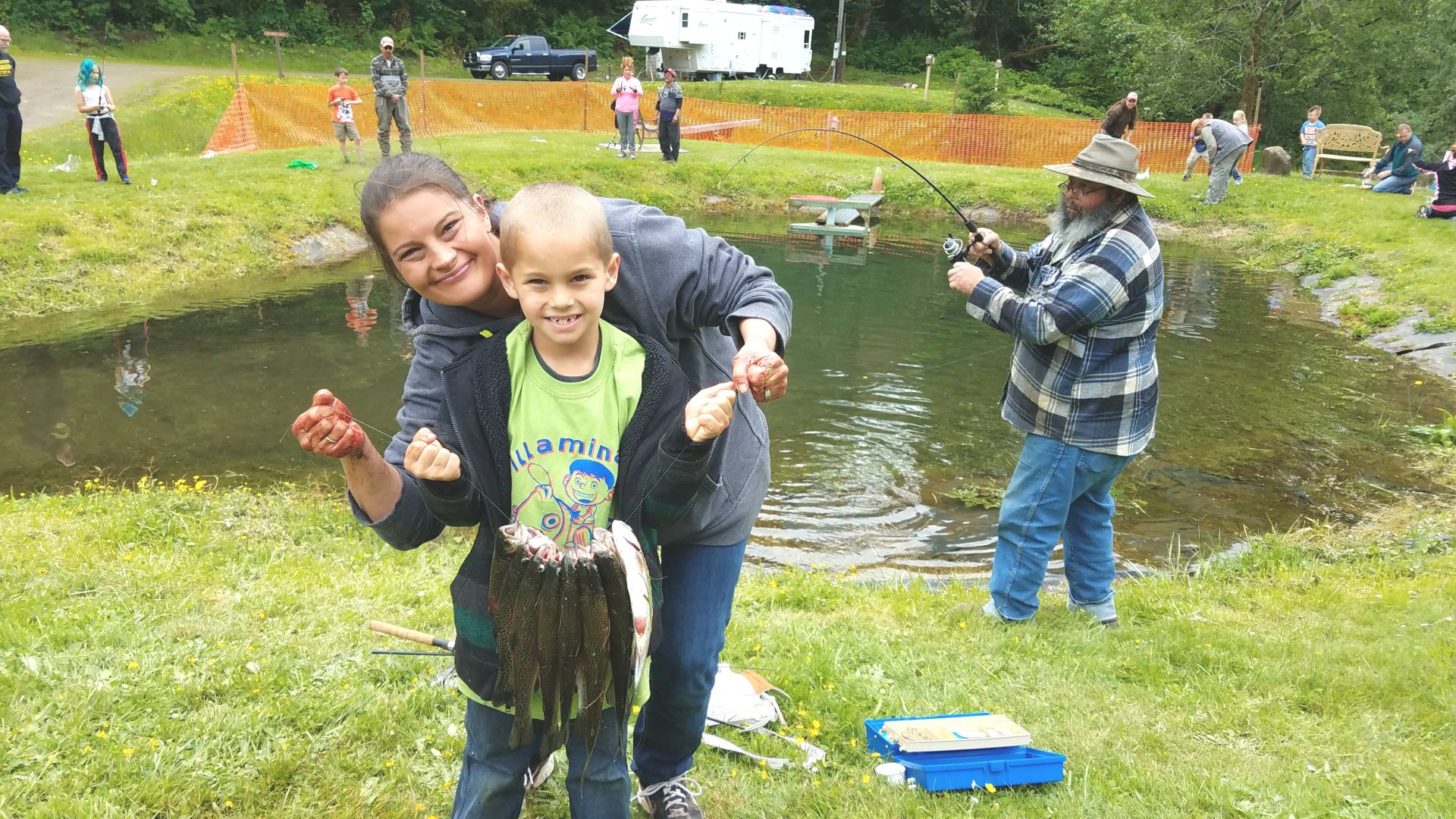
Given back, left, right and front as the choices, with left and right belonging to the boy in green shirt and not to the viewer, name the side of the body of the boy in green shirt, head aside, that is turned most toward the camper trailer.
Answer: back

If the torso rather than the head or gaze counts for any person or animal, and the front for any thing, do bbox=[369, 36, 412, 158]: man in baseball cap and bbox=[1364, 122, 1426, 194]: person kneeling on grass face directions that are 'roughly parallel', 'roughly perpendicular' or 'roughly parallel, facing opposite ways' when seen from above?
roughly perpendicular

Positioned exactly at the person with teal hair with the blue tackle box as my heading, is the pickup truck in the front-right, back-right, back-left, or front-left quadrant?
back-left

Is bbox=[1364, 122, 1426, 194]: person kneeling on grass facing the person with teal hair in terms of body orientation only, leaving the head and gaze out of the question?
yes

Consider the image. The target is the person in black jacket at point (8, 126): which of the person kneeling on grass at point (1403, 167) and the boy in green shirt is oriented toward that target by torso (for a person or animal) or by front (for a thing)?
the person kneeling on grass

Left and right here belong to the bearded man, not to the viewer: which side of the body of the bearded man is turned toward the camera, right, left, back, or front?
left

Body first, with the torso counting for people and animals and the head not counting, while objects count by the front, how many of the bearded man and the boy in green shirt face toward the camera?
1

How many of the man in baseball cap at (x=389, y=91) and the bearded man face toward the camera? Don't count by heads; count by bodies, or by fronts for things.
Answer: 1

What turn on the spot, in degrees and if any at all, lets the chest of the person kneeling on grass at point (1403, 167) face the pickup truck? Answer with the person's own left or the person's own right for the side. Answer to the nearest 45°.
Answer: approximately 45° to the person's own right

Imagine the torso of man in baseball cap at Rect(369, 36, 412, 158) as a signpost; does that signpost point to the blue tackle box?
yes

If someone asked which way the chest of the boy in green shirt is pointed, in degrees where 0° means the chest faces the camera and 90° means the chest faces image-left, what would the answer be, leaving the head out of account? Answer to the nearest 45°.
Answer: approximately 0°
